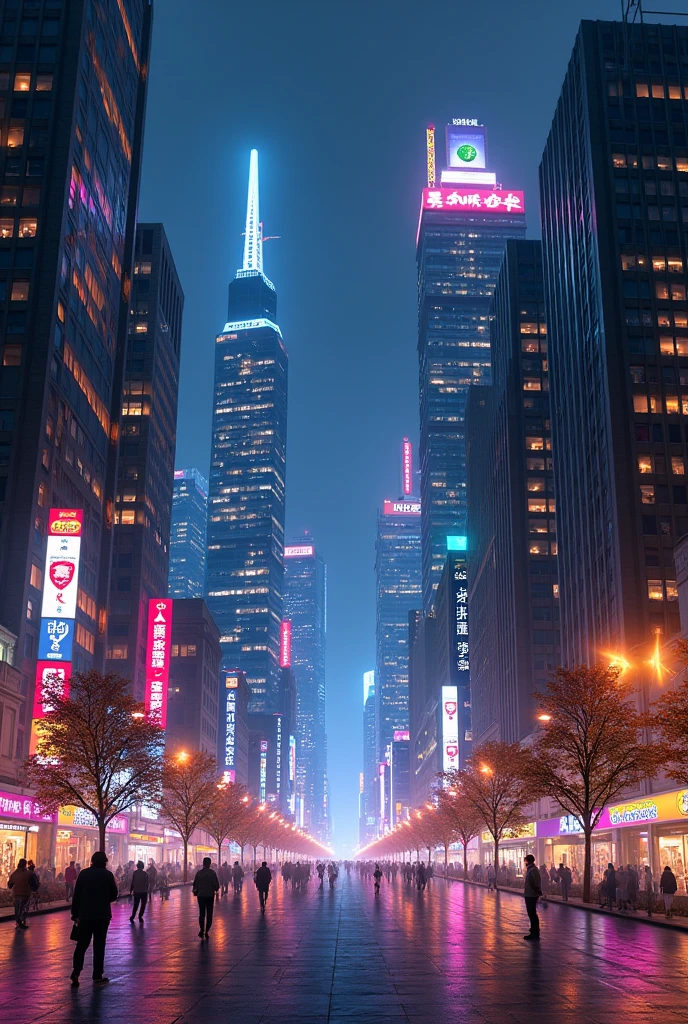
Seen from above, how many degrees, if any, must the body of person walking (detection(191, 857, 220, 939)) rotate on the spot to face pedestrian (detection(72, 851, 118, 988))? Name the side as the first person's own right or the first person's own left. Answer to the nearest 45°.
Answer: approximately 180°

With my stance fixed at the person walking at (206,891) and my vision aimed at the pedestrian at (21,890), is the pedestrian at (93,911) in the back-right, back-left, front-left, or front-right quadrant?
back-left

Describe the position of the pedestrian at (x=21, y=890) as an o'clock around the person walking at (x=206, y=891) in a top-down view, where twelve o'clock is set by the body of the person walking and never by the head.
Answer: The pedestrian is roughly at 10 o'clock from the person walking.

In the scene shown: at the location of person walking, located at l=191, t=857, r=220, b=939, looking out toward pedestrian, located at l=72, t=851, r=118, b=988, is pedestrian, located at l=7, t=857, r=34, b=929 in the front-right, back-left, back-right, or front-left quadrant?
back-right

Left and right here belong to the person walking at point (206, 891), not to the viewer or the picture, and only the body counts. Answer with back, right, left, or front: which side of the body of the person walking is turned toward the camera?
back
